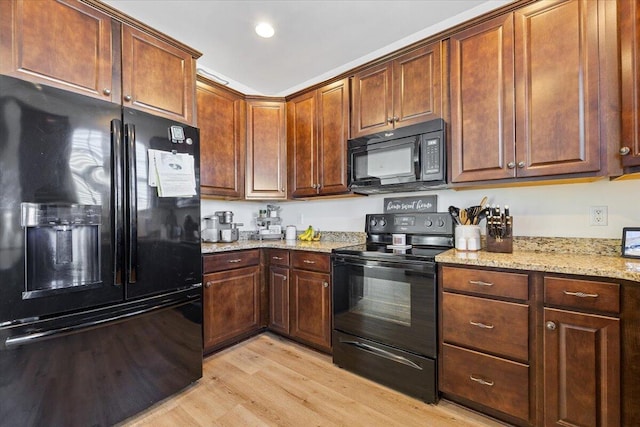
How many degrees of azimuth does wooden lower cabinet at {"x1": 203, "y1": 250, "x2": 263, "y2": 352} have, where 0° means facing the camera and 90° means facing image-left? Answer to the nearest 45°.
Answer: approximately 315°

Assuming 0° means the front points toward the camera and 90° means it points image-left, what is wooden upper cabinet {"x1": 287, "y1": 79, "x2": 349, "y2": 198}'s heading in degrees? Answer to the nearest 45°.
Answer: approximately 45°

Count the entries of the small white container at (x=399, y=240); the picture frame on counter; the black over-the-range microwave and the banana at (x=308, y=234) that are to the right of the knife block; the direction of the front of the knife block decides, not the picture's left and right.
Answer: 3

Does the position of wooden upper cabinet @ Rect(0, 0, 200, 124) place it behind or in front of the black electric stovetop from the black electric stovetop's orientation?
in front

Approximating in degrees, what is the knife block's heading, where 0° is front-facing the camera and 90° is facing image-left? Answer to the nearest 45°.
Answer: approximately 0°

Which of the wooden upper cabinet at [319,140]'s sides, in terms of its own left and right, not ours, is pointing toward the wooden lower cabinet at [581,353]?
left

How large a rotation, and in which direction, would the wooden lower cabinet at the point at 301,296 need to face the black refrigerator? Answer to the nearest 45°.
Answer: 0° — it already faces it

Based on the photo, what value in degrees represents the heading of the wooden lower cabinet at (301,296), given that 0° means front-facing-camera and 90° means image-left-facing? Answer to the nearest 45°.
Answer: approximately 45°

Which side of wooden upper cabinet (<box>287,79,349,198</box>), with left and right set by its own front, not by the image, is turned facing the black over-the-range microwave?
left

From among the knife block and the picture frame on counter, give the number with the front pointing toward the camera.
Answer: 2
